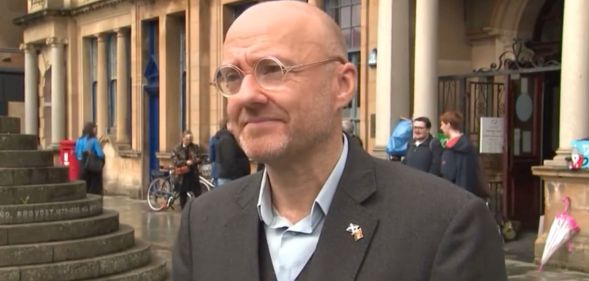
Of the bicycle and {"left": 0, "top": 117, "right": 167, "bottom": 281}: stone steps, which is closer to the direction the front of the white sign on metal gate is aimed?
the stone steps

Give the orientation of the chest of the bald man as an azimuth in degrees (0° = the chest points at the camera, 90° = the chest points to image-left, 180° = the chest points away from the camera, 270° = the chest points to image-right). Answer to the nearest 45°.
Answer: approximately 45°

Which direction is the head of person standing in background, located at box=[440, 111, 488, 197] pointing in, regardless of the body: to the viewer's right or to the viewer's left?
to the viewer's left

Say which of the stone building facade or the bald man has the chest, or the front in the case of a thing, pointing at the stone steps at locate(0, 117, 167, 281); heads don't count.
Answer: the stone building facade

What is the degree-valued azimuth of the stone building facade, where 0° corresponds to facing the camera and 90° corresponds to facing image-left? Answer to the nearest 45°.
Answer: approximately 45°

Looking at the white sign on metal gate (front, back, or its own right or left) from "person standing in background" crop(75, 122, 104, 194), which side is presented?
right

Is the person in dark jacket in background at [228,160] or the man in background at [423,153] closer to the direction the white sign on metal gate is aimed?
the man in background
